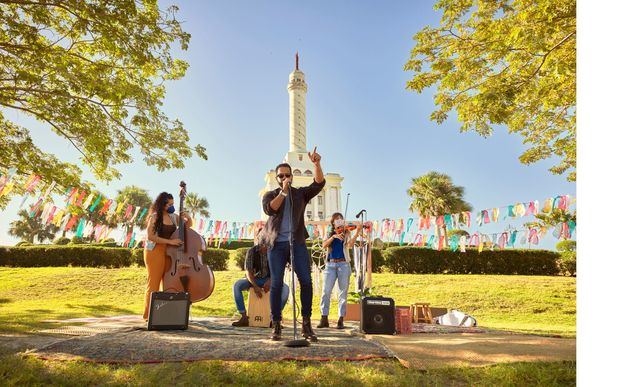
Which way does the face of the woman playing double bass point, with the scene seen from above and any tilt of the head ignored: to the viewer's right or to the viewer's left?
to the viewer's right

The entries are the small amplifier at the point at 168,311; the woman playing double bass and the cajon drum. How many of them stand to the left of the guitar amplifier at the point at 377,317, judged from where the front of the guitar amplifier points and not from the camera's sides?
0

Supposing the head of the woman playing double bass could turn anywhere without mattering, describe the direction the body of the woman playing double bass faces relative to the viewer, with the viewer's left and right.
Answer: facing the viewer and to the right of the viewer

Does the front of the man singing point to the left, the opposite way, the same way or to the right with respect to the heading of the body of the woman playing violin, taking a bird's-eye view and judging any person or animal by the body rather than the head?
the same way

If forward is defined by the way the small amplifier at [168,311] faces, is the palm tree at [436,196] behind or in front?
behind

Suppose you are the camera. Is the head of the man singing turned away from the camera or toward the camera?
toward the camera

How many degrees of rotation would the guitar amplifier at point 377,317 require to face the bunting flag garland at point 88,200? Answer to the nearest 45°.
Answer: approximately 135° to its right

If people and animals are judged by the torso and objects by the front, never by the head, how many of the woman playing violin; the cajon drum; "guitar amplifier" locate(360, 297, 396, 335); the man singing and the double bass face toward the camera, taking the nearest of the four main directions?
5

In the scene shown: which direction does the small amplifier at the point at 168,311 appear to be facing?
toward the camera

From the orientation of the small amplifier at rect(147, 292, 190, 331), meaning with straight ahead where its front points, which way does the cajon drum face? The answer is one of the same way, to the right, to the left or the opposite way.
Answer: the same way

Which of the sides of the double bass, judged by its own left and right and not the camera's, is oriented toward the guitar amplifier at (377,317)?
left

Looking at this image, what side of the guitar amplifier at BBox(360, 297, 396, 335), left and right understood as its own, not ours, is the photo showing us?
front

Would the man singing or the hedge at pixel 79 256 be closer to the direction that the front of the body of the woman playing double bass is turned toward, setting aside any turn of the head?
the man singing

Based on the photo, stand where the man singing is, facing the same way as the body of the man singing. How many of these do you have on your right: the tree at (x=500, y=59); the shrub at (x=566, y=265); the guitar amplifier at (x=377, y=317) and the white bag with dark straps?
0

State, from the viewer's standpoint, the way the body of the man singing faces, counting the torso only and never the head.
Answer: toward the camera

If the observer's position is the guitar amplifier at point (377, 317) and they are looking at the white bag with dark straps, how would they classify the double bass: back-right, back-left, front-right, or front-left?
back-left

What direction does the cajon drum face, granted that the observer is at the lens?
facing the viewer
